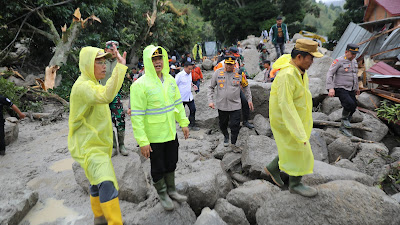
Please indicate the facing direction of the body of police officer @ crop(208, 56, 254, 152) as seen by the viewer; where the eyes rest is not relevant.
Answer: toward the camera

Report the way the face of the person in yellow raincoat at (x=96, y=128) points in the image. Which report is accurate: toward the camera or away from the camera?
toward the camera

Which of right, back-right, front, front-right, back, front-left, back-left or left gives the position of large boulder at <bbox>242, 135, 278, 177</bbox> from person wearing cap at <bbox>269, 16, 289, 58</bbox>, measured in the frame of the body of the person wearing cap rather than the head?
front

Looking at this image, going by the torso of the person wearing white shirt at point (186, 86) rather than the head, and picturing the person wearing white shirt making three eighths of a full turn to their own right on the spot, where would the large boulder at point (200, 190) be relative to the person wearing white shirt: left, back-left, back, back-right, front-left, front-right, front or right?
left

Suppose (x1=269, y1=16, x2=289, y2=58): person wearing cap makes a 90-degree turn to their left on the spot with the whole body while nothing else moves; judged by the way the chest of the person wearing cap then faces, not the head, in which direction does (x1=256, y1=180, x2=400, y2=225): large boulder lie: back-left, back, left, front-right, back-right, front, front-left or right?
right

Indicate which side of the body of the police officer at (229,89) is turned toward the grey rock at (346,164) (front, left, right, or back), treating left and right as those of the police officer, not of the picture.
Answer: left

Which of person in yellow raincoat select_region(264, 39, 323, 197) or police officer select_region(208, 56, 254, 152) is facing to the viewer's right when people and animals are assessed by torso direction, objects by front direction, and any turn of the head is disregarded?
the person in yellow raincoat

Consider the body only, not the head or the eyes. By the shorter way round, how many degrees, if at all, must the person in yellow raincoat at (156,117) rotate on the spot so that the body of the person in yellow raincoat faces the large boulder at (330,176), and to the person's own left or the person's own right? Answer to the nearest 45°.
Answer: approximately 45° to the person's own left

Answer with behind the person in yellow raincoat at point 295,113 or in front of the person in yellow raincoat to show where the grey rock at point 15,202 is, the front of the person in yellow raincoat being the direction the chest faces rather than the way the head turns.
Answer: behind

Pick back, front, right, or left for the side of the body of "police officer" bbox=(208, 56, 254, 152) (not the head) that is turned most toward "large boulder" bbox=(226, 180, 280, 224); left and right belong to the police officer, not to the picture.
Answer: front

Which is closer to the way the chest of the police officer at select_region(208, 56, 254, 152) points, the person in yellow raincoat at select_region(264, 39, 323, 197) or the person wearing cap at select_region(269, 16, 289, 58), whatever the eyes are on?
the person in yellow raincoat

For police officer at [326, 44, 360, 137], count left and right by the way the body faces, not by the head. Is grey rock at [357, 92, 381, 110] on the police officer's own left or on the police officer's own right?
on the police officer's own left

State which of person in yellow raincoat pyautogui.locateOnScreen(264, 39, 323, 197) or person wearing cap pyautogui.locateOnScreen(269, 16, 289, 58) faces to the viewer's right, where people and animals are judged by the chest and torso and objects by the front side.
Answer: the person in yellow raincoat

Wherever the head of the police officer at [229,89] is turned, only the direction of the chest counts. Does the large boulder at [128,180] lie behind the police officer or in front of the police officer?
in front
